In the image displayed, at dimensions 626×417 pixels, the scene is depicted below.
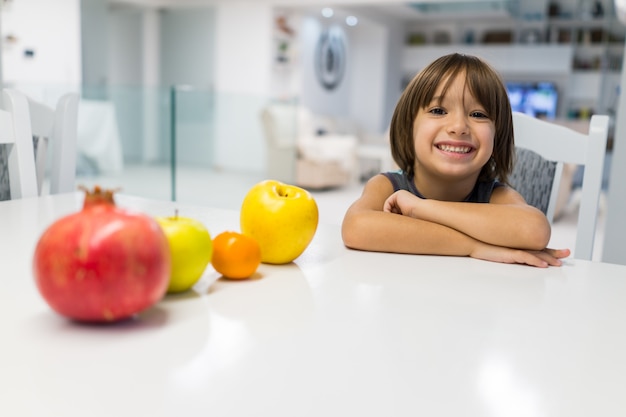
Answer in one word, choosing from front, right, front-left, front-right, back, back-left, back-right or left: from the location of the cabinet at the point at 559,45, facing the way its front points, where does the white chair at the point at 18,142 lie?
front

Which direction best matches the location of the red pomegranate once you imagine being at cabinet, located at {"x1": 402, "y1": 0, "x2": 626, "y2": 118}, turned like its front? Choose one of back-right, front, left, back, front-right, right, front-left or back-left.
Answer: front

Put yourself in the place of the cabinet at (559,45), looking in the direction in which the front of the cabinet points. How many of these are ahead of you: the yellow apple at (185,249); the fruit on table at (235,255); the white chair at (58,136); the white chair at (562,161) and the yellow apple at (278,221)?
5

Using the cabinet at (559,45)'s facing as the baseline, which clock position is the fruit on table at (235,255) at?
The fruit on table is roughly at 12 o'clock from the cabinet.

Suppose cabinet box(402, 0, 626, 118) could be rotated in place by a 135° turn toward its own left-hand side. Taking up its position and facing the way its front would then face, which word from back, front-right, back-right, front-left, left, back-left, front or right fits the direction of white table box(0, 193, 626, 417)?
back-right

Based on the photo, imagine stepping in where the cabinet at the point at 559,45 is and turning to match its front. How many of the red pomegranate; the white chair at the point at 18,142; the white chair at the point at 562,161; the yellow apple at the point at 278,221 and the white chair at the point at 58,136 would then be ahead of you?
5

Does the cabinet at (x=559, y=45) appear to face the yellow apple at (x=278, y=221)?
yes

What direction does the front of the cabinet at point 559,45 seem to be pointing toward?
toward the camera

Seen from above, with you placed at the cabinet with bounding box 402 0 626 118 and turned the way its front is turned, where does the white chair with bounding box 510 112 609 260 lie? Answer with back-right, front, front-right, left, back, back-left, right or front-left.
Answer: front

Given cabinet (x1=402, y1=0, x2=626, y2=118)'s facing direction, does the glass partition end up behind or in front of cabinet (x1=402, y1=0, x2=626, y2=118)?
in front

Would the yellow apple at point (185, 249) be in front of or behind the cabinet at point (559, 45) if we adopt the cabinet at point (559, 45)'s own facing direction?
in front

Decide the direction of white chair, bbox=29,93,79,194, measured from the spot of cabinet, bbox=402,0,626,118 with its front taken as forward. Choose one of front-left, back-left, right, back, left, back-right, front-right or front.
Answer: front
